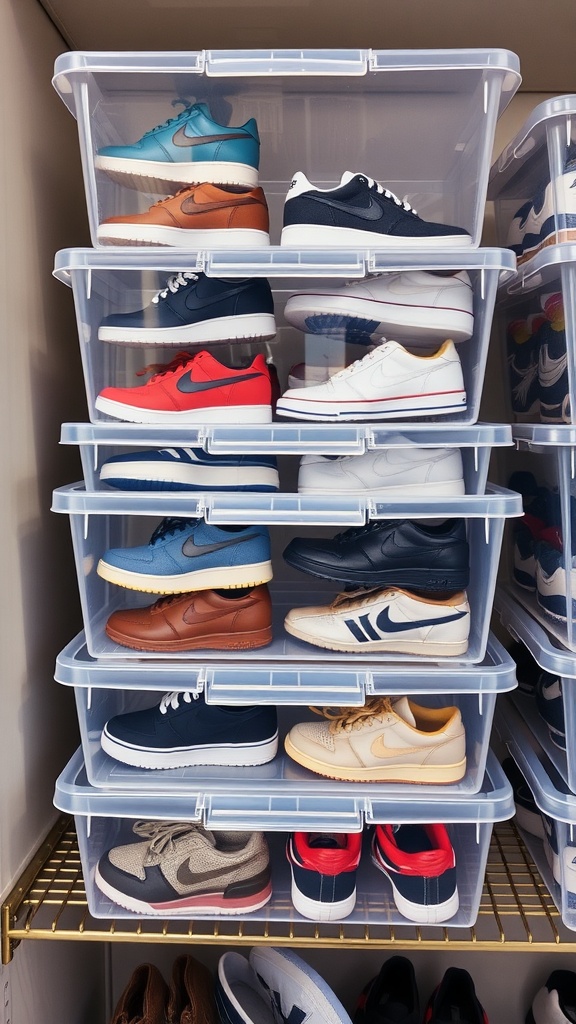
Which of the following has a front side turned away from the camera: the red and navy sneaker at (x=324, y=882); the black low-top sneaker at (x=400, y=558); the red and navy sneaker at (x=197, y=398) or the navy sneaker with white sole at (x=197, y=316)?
the red and navy sneaker at (x=324, y=882)

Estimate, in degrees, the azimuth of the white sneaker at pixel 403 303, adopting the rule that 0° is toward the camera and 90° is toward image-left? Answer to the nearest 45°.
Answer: approximately 90°

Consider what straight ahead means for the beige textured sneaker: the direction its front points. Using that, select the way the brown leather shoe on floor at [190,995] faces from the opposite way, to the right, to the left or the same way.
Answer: to the left

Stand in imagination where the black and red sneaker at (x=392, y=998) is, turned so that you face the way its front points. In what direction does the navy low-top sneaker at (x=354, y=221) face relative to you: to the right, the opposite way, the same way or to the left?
to the left
